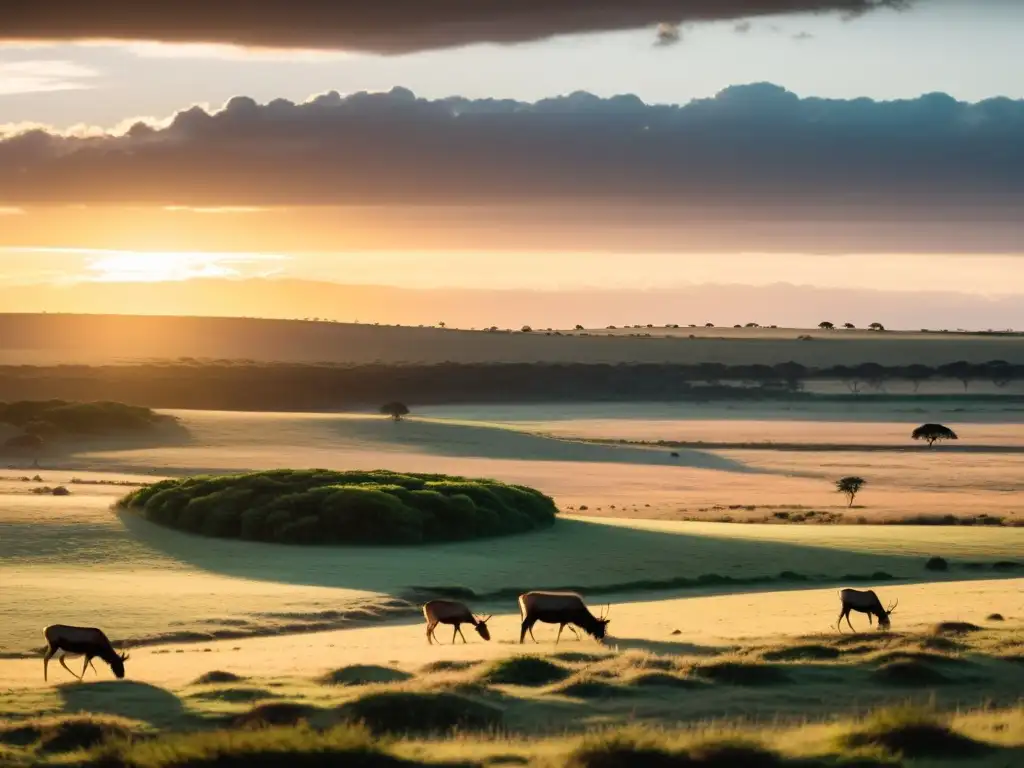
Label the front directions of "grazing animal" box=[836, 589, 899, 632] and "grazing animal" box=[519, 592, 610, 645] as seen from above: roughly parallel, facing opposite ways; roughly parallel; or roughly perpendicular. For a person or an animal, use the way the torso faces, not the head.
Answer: roughly parallel

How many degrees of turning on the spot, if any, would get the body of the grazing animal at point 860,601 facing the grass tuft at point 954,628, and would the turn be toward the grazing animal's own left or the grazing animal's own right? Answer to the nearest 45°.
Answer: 0° — it already faces it

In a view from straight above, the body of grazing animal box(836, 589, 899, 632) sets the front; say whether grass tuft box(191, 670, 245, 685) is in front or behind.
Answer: behind

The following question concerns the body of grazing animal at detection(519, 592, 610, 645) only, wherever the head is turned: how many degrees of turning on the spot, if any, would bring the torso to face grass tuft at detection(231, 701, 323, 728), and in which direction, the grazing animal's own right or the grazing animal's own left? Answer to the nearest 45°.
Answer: approximately 90° to the grazing animal's own right

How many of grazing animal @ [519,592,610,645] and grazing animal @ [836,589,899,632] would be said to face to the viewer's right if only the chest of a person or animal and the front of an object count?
2

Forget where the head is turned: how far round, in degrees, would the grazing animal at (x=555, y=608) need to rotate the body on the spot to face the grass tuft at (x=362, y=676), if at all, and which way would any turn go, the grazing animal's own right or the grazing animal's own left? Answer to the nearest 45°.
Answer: approximately 135° to the grazing animal's own right

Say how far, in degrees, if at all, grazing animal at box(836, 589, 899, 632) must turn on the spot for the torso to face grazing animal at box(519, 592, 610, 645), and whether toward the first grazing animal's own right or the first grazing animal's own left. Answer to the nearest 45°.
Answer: approximately 135° to the first grazing animal's own right

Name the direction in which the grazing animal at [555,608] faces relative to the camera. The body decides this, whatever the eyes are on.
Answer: to the viewer's right

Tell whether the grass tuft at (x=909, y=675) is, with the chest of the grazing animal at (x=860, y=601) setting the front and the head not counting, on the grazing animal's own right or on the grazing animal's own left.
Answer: on the grazing animal's own right

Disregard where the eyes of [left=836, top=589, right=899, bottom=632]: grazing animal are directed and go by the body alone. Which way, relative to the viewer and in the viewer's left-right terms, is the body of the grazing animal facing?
facing to the right of the viewer

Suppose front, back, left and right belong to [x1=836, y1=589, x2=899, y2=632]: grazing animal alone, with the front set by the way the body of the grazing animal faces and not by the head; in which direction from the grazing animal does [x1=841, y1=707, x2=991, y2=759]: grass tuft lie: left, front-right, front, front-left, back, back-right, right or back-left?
right

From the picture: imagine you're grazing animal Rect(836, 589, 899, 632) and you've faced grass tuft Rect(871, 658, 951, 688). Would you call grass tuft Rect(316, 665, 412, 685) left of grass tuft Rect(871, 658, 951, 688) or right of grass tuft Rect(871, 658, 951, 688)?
right

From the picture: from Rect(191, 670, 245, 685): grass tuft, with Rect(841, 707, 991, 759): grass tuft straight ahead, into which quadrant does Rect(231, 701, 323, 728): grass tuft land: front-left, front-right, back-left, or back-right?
front-right
